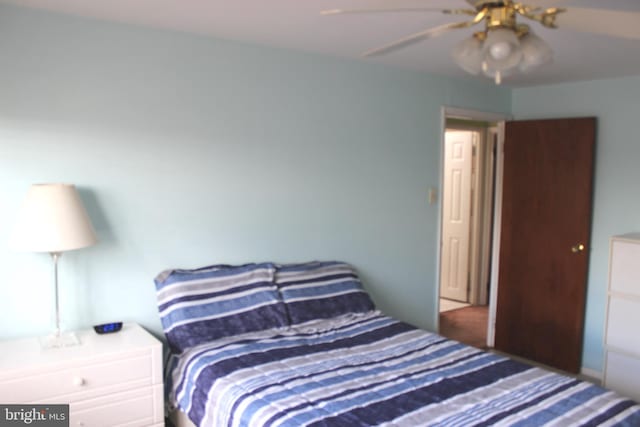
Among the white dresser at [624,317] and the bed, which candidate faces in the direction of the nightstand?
the white dresser

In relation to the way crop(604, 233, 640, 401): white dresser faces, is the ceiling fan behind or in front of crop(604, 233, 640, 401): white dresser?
in front

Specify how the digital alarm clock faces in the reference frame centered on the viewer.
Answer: facing the viewer

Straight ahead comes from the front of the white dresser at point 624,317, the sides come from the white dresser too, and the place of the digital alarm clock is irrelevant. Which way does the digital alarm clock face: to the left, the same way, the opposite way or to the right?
to the left

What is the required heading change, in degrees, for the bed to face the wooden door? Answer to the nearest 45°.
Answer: approximately 90° to its left

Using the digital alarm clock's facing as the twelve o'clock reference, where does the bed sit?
The bed is roughly at 10 o'clock from the digital alarm clock.

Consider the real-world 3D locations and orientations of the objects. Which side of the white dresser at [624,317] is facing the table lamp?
front

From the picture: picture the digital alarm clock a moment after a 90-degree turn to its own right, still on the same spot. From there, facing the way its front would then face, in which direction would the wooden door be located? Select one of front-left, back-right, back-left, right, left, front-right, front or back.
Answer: back

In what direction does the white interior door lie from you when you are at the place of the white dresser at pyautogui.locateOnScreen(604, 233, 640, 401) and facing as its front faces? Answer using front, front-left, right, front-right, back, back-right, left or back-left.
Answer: right

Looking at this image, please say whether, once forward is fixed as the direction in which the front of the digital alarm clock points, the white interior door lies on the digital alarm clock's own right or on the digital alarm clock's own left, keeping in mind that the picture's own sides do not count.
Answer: on the digital alarm clock's own left

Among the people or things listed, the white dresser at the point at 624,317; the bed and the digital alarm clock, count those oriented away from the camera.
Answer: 0

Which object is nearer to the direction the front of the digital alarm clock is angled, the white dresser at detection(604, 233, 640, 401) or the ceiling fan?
the ceiling fan

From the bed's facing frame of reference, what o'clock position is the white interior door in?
The white interior door is roughly at 8 o'clock from the bed.
